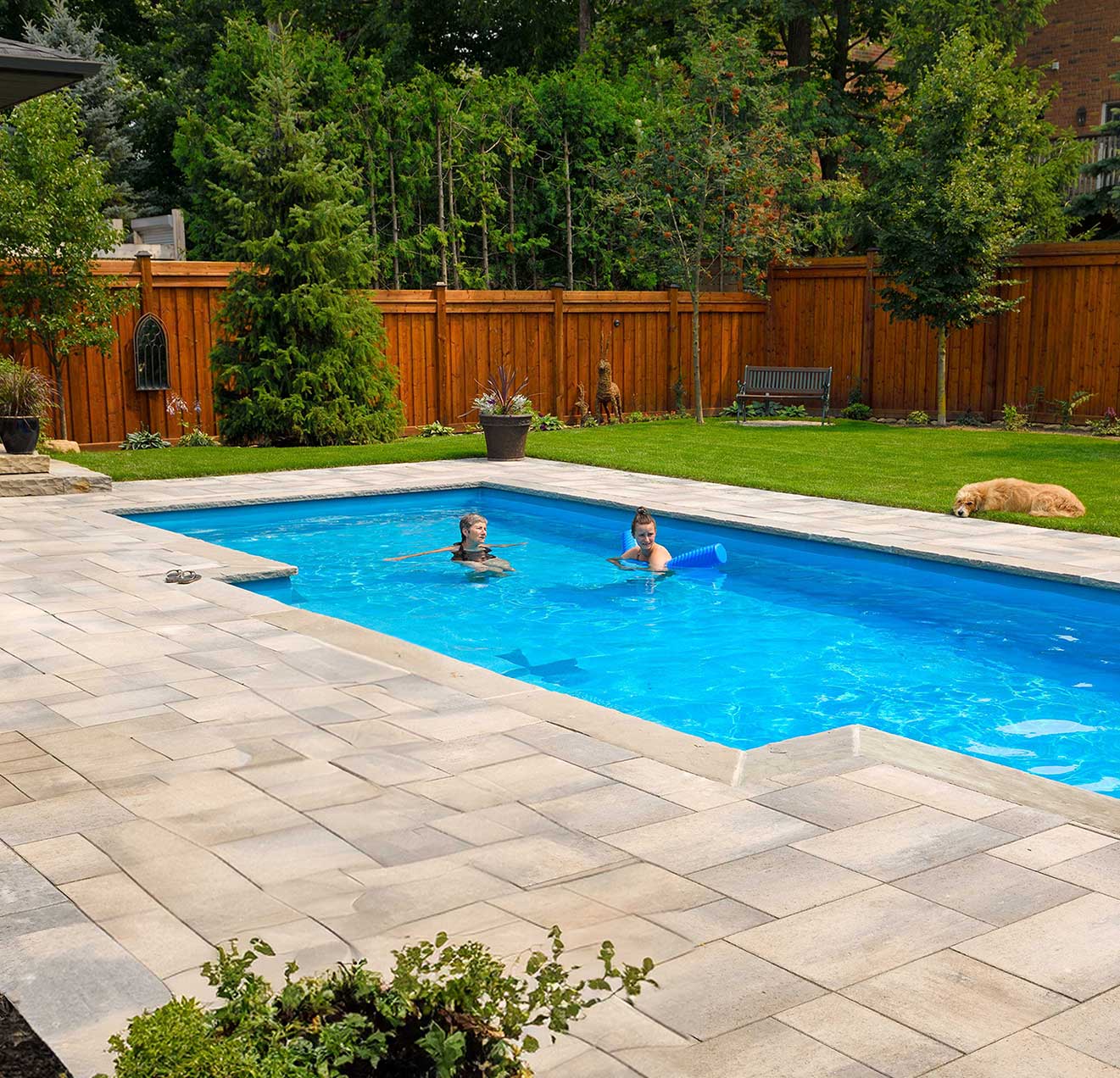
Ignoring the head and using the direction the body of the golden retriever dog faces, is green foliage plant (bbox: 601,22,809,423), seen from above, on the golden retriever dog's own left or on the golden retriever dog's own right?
on the golden retriever dog's own right

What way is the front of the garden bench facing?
toward the camera

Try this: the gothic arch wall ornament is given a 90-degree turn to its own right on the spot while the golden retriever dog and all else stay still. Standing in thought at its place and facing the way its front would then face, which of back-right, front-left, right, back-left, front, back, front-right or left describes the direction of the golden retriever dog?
back-left

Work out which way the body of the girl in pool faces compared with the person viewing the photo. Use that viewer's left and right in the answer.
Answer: facing the viewer and to the left of the viewer

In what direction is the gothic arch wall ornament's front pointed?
toward the camera

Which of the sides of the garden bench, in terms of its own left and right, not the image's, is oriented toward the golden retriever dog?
front

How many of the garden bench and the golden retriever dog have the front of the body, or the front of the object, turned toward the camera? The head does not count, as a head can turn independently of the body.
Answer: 1

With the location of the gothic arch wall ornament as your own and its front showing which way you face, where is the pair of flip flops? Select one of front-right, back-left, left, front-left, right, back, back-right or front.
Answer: front

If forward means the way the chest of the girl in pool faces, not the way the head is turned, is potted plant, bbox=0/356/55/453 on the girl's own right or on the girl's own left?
on the girl's own right

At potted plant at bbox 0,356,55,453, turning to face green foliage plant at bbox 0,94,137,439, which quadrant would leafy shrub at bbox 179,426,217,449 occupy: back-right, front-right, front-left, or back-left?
front-right

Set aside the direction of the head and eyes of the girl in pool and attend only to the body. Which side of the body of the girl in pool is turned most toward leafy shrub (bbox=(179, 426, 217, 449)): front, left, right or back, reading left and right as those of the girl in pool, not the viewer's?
right

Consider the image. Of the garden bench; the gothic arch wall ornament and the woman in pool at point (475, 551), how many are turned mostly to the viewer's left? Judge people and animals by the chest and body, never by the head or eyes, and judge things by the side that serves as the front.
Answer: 0

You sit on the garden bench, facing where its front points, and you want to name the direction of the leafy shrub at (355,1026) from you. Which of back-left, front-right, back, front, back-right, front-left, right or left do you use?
front

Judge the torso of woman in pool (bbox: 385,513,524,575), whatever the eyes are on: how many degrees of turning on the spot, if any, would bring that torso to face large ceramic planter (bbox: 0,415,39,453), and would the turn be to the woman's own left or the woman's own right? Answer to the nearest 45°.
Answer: approximately 180°

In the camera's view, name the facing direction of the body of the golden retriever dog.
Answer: to the viewer's left

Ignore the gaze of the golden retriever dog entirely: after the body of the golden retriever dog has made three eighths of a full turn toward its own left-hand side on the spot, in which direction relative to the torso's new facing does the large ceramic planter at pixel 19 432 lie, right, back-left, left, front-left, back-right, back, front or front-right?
back-right
